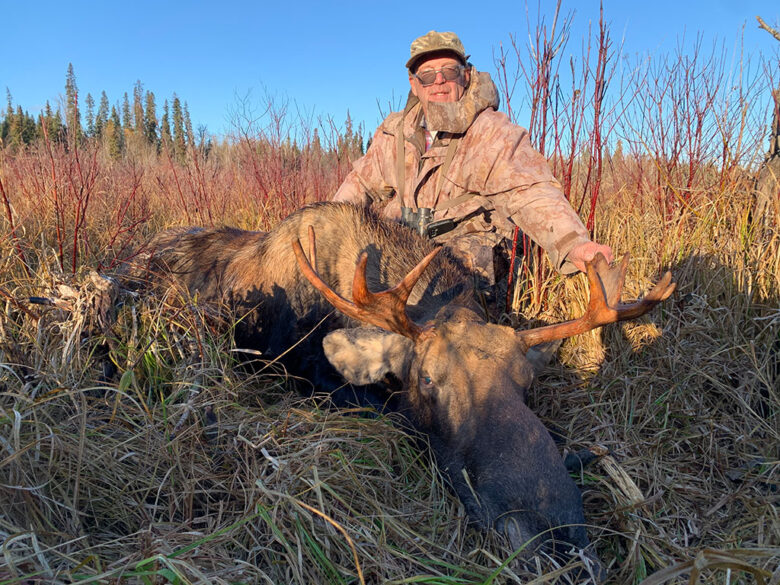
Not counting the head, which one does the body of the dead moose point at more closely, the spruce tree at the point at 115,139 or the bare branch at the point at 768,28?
the bare branch

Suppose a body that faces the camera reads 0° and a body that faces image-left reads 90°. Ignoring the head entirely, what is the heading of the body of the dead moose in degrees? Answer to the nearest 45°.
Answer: approximately 315°

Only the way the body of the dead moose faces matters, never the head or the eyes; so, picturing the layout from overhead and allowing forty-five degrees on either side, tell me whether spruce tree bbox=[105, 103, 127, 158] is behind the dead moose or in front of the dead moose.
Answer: behind

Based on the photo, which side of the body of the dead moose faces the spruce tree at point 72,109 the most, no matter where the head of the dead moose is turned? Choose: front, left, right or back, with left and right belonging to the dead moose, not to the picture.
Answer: back

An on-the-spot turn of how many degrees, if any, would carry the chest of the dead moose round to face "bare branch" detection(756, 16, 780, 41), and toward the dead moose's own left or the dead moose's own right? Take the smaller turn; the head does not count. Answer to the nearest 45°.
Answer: approximately 90° to the dead moose's own left

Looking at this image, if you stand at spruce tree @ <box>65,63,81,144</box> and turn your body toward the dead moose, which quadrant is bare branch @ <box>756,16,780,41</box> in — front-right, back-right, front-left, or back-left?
front-left
